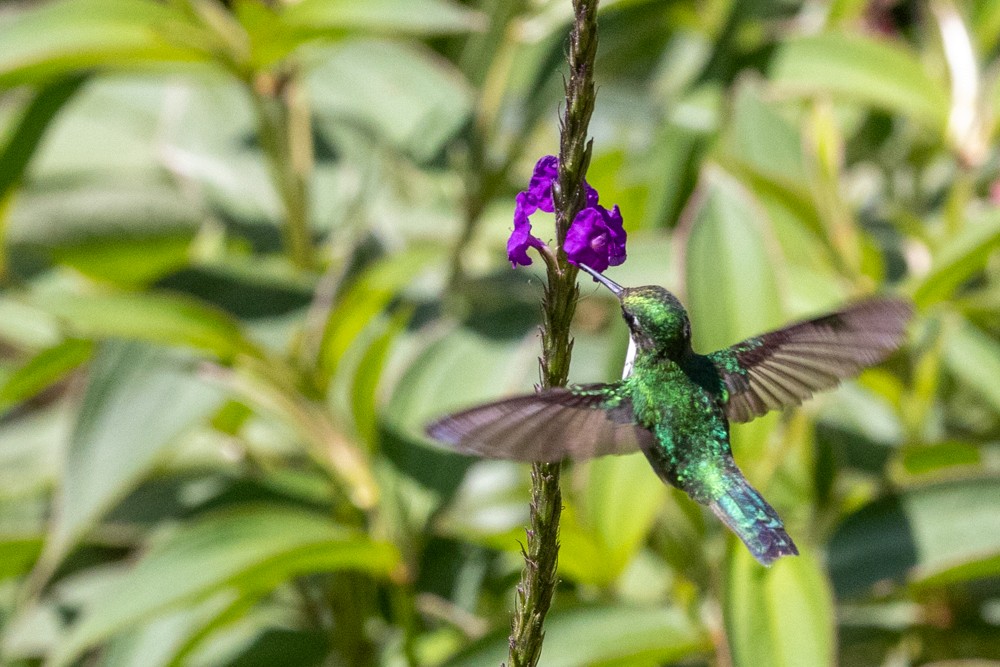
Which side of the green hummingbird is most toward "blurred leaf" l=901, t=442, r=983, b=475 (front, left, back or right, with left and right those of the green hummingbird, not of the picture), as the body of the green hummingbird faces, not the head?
right

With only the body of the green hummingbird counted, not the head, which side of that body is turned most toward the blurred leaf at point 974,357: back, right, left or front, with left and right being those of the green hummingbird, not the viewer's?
right

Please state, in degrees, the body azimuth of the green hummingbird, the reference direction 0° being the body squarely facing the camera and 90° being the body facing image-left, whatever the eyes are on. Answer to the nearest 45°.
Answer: approximately 135°

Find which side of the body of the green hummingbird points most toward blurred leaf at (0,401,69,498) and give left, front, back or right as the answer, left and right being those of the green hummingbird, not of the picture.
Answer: front

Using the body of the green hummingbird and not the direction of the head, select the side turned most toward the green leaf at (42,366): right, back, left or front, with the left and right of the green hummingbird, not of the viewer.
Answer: front
